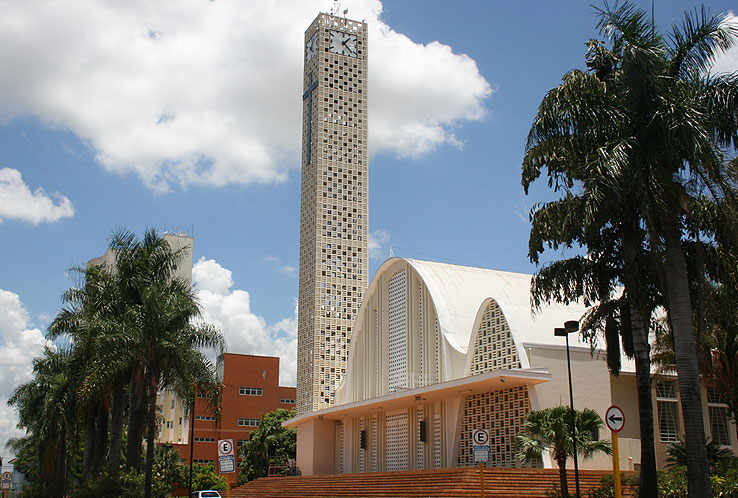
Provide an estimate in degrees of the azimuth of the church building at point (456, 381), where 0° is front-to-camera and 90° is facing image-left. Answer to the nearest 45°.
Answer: approximately 45°

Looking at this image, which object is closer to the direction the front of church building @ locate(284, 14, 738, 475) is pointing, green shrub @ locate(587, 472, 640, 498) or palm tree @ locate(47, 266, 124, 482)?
the palm tree

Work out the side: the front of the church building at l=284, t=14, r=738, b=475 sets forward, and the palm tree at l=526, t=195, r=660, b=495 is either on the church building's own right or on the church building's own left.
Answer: on the church building's own left

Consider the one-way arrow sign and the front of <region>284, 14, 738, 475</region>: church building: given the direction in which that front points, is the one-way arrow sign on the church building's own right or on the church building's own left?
on the church building's own left

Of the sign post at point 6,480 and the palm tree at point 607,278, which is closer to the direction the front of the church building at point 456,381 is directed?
the sign post

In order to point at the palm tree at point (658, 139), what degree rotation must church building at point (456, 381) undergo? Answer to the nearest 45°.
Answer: approximately 45° to its left

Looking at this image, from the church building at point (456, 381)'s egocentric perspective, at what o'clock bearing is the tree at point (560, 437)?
The tree is roughly at 10 o'clock from the church building.

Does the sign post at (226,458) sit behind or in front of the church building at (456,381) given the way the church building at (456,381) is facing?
in front

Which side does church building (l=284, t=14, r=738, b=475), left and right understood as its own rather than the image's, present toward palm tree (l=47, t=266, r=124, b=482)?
front
